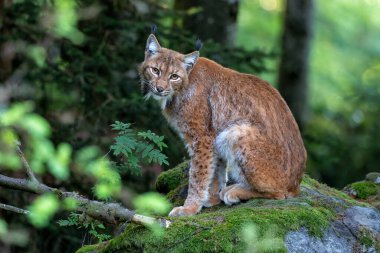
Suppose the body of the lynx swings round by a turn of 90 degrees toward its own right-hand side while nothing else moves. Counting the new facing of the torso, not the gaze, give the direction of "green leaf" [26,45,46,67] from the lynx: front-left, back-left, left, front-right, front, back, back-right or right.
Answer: front-left

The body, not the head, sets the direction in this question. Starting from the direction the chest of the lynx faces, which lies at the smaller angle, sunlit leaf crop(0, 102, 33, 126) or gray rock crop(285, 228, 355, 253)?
the sunlit leaf

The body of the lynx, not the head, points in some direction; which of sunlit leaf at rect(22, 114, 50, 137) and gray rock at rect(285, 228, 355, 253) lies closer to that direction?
the sunlit leaf

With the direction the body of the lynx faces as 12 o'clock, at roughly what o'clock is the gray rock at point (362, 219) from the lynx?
The gray rock is roughly at 7 o'clock from the lynx.

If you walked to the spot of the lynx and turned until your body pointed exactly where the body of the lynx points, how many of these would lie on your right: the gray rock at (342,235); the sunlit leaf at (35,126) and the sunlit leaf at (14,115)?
0

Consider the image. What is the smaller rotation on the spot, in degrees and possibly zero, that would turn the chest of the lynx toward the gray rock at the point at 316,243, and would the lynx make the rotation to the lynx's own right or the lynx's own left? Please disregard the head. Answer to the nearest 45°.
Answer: approximately 135° to the lynx's own left

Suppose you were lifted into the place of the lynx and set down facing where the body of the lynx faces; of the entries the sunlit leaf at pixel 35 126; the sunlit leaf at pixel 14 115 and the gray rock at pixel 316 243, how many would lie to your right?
0

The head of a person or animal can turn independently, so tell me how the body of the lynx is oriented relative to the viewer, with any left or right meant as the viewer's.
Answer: facing to the left of the viewer
